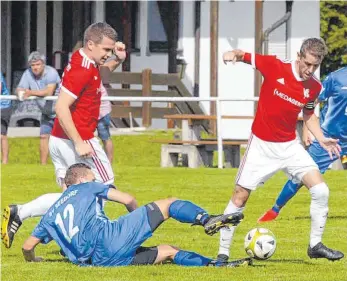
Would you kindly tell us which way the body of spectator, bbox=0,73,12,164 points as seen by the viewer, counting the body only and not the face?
toward the camera

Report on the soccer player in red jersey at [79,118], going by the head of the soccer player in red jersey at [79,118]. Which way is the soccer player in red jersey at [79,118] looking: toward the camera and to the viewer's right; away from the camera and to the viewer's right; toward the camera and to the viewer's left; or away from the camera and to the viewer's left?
toward the camera and to the viewer's right

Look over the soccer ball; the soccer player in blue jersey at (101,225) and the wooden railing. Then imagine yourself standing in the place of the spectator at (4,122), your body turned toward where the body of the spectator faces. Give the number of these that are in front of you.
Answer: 2

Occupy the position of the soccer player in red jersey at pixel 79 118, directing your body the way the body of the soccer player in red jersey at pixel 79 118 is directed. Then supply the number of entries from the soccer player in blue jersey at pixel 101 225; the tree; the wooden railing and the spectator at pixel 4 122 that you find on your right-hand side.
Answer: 1

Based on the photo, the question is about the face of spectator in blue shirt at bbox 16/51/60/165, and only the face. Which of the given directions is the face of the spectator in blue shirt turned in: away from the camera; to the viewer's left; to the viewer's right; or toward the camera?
toward the camera

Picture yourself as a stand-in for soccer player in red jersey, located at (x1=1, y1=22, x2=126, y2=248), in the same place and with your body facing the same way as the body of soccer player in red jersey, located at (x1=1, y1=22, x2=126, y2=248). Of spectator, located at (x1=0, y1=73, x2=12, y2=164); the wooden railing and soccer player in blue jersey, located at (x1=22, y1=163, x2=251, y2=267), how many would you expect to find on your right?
1

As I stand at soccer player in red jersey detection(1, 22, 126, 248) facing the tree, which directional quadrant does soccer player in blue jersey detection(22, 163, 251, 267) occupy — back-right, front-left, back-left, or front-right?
back-right

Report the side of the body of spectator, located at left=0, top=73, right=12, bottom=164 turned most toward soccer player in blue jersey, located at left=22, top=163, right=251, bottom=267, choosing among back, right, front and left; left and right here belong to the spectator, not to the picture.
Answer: front
